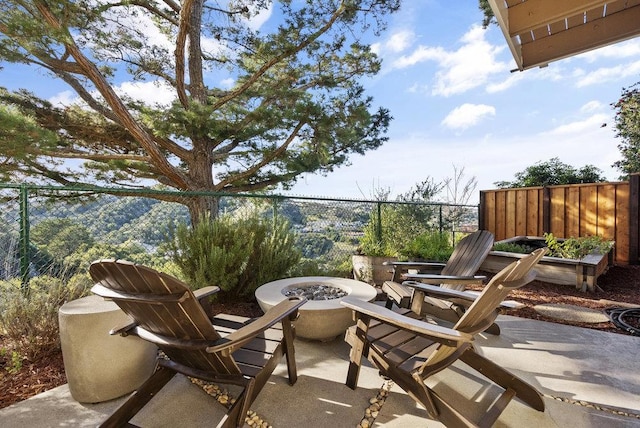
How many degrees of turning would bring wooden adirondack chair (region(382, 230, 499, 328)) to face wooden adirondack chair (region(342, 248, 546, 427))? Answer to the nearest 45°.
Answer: approximately 45° to its left

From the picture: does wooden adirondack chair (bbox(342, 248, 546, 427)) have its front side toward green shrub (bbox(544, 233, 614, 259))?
no

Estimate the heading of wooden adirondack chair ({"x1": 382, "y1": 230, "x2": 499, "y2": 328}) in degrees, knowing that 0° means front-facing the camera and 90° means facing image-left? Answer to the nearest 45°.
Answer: approximately 45°

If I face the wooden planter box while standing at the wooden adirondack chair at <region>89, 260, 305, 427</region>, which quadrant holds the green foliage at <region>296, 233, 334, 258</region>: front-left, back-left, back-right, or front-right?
front-left

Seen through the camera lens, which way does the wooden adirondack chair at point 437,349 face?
facing away from the viewer and to the left of the viewer

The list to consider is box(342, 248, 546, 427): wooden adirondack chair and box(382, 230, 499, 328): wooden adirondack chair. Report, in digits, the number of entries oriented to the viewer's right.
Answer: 0

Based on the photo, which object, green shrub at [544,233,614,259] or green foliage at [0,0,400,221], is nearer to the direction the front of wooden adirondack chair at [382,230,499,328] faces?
the green foliage

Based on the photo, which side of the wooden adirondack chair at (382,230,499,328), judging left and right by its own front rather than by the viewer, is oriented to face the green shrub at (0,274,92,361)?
front

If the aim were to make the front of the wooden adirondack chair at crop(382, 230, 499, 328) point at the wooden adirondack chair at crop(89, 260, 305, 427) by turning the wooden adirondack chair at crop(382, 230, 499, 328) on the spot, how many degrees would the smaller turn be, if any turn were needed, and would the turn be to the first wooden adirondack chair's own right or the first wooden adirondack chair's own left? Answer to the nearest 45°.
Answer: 0° — it already faces it

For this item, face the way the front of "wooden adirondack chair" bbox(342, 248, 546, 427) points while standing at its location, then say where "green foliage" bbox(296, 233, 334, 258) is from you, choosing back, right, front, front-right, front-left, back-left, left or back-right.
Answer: front

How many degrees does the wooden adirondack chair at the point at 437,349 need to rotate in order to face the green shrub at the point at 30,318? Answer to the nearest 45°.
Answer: approximately 45° to its left

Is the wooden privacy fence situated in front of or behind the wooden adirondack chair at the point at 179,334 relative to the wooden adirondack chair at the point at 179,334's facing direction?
in front

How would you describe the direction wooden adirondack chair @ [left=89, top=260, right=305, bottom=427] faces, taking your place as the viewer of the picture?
facing away from the viewer and to the right of the viewer

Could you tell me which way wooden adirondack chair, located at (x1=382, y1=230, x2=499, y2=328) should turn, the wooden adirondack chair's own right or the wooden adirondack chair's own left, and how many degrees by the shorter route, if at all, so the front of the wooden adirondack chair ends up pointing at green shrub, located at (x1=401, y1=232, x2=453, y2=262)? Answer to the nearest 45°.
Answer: approximately 135° to the wooden adirondack chair's own right

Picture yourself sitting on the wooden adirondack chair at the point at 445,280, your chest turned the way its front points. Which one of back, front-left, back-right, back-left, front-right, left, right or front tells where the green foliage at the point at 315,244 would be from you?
right

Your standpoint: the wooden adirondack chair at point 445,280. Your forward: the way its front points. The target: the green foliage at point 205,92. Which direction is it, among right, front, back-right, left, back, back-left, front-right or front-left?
right

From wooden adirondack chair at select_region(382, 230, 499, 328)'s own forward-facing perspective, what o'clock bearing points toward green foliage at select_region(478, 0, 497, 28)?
The green foliage is roughly at 5 o'clock from the wooden adirondack chair.

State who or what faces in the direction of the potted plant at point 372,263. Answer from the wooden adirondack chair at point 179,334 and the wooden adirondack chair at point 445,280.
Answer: the wooden adirondack chair at point 179,334

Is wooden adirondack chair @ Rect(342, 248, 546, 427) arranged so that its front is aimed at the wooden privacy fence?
no

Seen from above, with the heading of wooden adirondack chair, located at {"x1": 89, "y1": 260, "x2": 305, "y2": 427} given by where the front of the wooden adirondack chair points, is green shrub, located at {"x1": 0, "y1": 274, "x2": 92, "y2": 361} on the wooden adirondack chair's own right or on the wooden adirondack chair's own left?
on the wooden adirondack chair's own left
